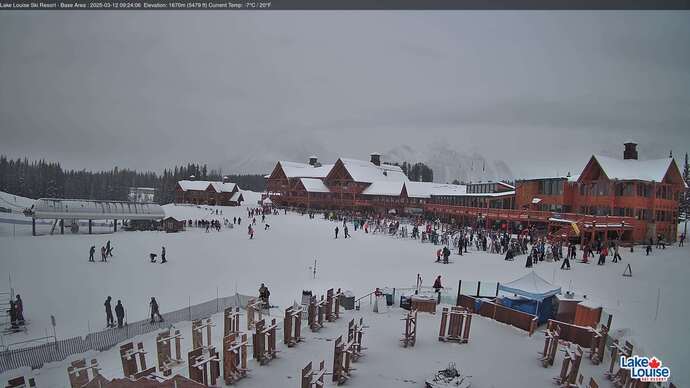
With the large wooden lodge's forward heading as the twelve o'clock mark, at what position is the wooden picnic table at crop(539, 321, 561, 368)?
The wooden picnic table is roughly at 11 o'clock from the large wooden lodge.

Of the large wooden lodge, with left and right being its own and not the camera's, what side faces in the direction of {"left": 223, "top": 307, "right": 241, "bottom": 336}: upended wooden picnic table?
front

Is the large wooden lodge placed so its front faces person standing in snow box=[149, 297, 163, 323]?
yes

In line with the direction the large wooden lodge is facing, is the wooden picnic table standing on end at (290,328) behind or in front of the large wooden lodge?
in front

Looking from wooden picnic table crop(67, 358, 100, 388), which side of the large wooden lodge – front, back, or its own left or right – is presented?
front

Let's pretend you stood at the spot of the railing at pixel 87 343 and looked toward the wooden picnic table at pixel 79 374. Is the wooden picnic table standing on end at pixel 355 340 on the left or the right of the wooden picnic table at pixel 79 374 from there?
left

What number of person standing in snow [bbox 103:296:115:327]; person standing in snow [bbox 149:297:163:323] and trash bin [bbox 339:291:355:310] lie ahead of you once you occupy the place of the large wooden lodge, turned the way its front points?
3

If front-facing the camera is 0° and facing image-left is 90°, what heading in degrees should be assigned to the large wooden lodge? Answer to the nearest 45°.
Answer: approximately 45°

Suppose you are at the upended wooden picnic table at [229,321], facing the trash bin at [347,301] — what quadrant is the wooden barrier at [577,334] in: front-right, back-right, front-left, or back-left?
front-right

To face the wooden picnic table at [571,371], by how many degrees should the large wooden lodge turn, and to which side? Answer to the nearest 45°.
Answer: approximately 45° to its left

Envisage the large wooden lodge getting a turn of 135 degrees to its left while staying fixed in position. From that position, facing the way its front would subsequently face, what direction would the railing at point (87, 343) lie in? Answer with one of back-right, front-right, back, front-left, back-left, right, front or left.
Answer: back-right

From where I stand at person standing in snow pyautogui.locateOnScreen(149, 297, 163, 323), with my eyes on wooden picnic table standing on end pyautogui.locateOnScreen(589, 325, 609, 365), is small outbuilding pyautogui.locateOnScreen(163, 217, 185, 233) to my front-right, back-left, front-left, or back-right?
back-left

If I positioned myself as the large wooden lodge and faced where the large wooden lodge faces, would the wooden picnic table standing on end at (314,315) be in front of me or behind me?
in front
